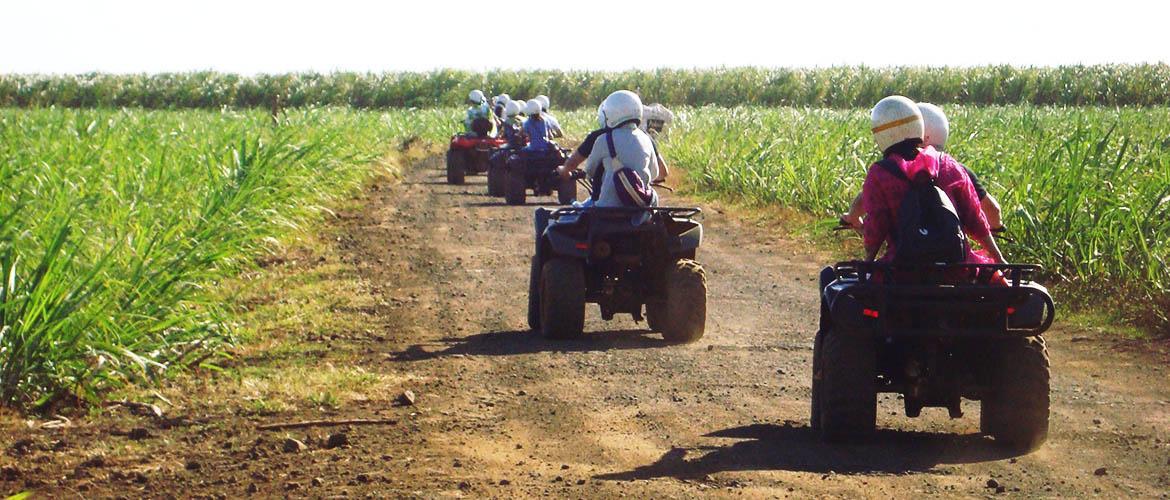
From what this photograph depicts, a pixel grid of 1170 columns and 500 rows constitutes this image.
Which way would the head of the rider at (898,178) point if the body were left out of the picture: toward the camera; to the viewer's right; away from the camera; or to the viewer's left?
away from the camera

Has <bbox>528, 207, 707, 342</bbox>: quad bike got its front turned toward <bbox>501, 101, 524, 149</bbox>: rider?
yes

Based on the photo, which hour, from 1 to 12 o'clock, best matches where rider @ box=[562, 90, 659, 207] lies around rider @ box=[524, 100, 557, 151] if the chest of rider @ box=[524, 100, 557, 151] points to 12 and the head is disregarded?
rider @ box=[562, 90, 659, 207] is roughly at 6 o'clock from rider @ box=[524, 100, 557, 151].

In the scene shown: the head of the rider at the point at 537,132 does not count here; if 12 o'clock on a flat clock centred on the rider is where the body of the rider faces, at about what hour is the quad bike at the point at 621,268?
The quad bike is roughly at 6 o'clock from the rider.

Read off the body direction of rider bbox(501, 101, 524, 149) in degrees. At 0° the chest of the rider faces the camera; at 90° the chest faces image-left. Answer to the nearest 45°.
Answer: approximately 180°

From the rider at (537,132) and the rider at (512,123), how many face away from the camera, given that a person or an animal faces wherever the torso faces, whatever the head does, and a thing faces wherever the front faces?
2

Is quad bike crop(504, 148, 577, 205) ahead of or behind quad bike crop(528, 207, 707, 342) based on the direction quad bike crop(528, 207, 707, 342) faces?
ahead

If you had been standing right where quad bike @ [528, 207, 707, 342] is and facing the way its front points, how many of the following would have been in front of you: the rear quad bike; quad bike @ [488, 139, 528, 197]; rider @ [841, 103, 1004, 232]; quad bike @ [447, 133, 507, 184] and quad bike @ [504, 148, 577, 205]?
3

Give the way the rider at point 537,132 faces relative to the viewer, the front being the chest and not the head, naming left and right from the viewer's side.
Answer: facing away from the viewer

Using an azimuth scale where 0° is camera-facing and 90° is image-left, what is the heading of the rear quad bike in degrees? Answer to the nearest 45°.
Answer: approximately 180°

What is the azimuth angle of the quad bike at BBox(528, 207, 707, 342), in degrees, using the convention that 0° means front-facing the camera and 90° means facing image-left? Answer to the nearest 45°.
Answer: approximately 180°

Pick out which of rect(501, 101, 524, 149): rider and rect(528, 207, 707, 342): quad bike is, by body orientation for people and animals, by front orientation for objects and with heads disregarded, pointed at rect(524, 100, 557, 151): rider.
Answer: the quad bike

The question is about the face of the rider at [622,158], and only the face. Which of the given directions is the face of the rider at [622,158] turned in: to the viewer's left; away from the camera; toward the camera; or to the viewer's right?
away from the camera
